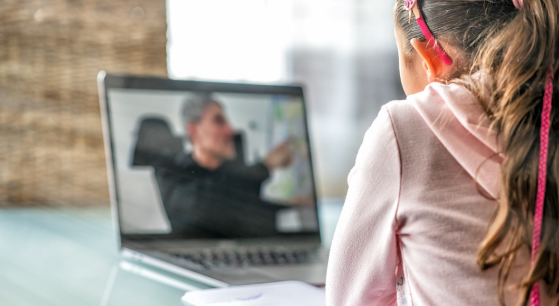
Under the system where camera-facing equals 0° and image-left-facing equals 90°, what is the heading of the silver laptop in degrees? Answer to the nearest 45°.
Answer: approximately 315°

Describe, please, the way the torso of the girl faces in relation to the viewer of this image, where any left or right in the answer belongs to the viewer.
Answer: facing away from the viewer and to the left of the viewer

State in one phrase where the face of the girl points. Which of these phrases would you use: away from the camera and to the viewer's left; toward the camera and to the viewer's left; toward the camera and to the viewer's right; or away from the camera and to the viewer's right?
away from the camera and to the viewer's left
